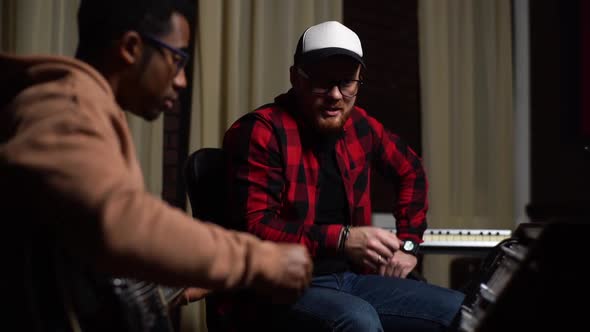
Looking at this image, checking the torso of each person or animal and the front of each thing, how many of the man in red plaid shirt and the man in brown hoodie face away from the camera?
0

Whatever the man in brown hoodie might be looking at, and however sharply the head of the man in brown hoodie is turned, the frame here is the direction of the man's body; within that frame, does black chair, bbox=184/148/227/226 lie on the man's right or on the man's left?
on the man's left

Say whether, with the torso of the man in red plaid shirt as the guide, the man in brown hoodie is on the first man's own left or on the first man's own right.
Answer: on the first man's own right

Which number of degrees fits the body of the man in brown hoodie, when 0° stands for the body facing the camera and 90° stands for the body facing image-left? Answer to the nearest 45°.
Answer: approximately 270°

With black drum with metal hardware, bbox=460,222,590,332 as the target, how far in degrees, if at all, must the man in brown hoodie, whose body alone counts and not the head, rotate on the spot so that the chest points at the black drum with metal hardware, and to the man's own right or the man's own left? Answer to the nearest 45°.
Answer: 0° — they already face it

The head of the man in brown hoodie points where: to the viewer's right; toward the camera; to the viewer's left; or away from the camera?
to the viewer's right

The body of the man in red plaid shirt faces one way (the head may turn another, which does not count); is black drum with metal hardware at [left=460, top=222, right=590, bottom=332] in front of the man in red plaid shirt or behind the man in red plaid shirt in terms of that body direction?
in front

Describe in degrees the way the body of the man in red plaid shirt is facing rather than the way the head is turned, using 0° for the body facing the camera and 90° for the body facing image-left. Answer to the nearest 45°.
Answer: approximately 315°
